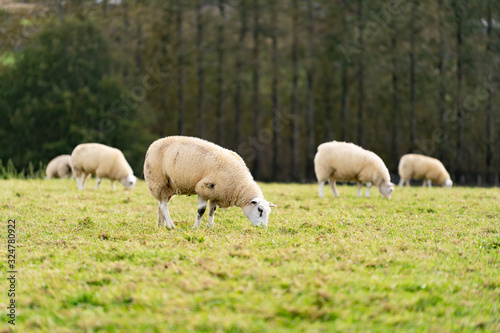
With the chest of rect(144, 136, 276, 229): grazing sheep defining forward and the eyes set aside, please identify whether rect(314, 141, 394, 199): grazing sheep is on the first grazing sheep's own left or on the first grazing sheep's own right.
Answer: on the first grazing sheep's own left

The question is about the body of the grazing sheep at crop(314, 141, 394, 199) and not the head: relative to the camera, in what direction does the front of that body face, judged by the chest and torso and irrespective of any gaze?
to the viewer's right

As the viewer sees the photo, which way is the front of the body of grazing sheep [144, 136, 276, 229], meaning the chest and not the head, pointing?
to the viewer's right

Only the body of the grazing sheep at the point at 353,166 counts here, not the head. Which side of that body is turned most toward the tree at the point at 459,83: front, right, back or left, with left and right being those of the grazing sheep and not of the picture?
left

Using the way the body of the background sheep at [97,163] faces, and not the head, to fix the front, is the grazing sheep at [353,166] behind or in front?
in front

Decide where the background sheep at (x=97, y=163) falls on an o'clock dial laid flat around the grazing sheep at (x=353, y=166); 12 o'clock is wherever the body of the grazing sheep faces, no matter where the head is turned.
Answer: The background sheep is roughly at 6 o'clock from the grazing sheep.

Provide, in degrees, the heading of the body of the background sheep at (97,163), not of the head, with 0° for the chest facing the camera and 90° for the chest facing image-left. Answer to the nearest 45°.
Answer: approximately 270°

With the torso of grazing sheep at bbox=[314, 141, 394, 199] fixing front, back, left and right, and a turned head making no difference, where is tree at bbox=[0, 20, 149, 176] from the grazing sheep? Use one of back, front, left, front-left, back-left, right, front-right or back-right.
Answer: back-left

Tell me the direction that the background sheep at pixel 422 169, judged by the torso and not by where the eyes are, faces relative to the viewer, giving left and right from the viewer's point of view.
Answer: facing to the right of the viewer

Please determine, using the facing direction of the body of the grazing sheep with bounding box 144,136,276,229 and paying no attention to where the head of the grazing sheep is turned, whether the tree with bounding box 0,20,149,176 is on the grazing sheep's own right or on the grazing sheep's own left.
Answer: on the grazing sheep's own left
